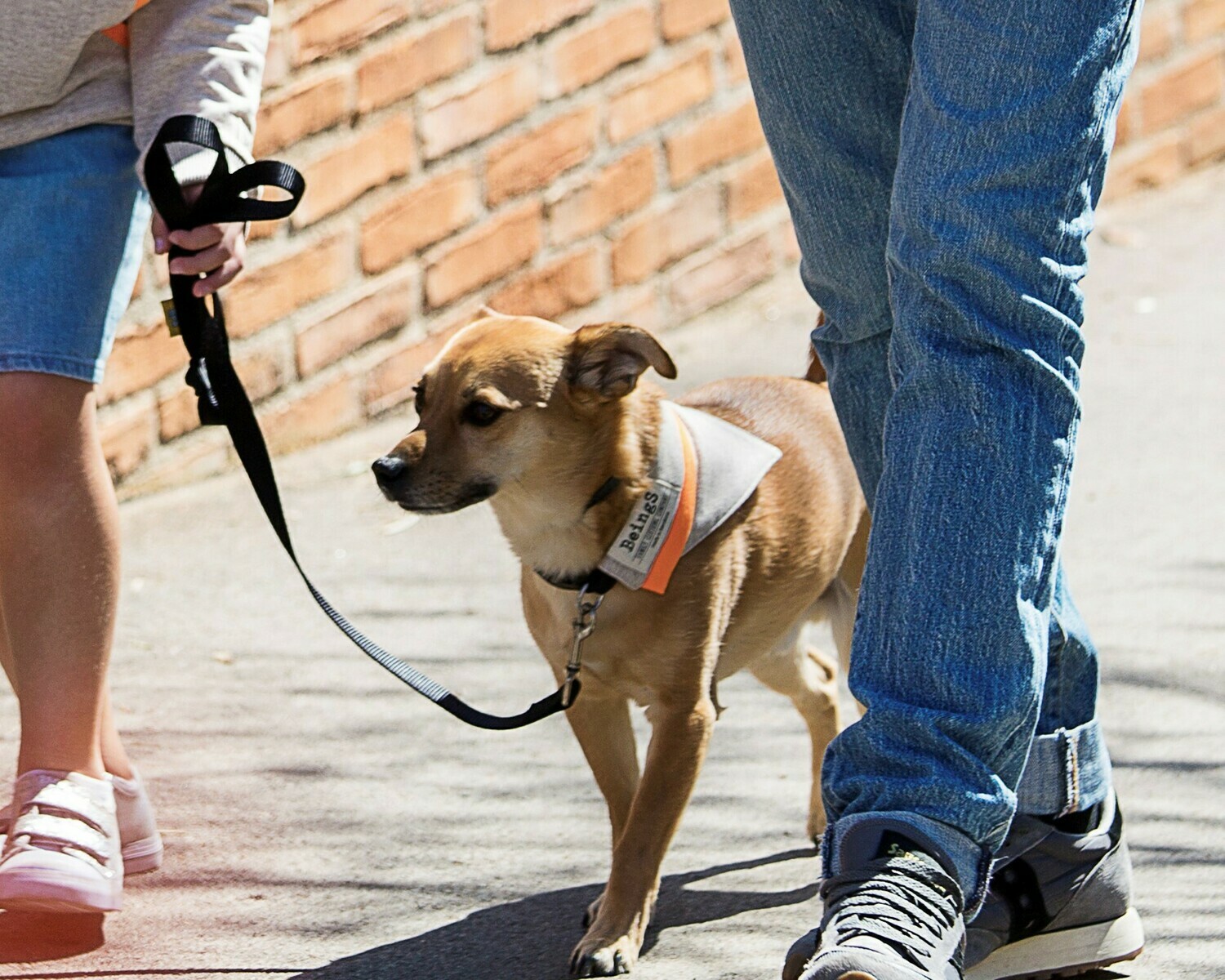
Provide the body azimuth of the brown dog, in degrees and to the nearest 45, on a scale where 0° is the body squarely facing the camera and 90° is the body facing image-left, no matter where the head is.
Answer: approximately 45°
